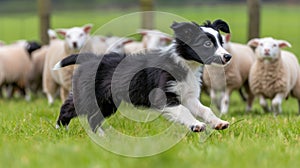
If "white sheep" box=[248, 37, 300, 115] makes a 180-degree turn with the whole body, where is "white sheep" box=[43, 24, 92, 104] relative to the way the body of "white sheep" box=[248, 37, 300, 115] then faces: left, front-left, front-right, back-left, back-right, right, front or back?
back-left

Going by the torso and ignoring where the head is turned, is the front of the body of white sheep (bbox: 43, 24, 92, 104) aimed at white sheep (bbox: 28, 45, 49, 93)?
no

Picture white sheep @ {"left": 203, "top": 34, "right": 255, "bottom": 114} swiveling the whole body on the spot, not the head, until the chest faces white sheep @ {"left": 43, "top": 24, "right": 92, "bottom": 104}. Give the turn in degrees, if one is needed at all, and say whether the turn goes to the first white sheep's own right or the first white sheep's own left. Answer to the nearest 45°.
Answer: approximately 45° to the first white sheep's own right

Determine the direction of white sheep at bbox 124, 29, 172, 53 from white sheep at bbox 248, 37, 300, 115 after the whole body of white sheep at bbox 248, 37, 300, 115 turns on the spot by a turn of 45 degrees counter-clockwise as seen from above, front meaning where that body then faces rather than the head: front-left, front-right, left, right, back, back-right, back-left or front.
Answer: back-right

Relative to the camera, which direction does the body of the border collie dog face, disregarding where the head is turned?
to the viewer's right

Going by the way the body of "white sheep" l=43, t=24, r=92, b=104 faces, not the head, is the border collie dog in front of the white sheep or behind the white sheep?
in front

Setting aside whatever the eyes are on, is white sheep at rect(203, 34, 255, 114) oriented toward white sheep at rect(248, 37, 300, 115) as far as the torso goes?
no

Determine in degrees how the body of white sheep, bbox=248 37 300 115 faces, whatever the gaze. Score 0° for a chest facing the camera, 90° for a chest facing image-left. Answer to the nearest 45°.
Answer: approximately 45°

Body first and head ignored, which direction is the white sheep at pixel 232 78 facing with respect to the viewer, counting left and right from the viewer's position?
facing the viewer and to the left of the viewer

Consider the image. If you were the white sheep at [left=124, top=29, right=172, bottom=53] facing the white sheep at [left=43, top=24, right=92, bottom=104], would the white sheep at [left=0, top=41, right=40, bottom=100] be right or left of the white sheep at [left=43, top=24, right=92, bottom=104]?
right

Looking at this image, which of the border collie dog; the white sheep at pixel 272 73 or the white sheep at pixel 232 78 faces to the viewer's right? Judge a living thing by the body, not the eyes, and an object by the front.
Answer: the border collie dog

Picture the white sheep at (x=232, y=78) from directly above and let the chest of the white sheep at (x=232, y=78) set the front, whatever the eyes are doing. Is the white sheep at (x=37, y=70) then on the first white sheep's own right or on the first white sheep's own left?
on the first white sheep's own right

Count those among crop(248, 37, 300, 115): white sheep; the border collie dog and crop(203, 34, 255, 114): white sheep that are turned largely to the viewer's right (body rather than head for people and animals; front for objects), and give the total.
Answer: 1
